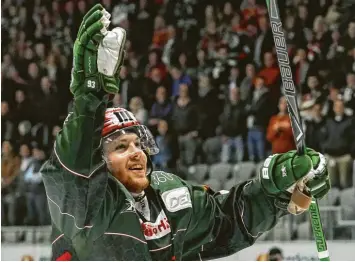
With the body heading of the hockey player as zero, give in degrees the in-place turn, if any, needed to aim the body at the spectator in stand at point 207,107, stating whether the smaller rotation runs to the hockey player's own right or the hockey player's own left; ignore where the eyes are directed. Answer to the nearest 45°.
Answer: approximately 135° to the hockey player's own left

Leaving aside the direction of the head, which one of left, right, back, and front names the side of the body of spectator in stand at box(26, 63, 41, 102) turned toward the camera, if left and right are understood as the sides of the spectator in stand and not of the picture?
front

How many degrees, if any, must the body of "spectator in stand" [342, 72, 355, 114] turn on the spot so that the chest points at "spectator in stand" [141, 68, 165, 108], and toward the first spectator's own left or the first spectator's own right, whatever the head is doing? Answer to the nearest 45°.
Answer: approximately 90° to the first spectator's own right

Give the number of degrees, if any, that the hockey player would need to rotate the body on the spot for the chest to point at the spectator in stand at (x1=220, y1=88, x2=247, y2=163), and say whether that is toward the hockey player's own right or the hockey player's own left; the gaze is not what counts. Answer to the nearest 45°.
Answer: approximately 135° to the hockey player's own left

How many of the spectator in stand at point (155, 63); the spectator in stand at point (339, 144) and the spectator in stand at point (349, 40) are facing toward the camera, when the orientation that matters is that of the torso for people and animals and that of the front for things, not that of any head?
3

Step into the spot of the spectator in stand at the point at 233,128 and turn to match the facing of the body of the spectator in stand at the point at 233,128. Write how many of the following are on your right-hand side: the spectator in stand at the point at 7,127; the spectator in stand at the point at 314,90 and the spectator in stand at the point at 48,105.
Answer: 2

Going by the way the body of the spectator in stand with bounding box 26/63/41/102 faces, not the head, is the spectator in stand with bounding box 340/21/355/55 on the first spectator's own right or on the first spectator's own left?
on the first spectator's own left

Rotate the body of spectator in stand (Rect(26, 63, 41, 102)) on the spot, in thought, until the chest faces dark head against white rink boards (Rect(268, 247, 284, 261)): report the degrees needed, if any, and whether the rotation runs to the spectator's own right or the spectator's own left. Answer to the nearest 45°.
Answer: approximately 45° to the spectator's own left

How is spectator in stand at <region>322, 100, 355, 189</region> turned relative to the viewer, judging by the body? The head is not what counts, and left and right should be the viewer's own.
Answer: facing the viewer

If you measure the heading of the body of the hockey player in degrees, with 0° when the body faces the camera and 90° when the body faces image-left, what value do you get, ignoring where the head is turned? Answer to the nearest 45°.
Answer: approximately 315°

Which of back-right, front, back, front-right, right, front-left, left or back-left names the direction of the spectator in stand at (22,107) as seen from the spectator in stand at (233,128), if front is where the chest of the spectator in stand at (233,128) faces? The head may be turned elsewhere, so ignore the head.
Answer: right

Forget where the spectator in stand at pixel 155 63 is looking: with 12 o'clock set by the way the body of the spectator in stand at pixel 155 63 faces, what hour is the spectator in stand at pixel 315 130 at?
the spectator in stand at pixel 315 130 is roughly at 10 o'clock from the spectator in stand at pixel 155 63.
